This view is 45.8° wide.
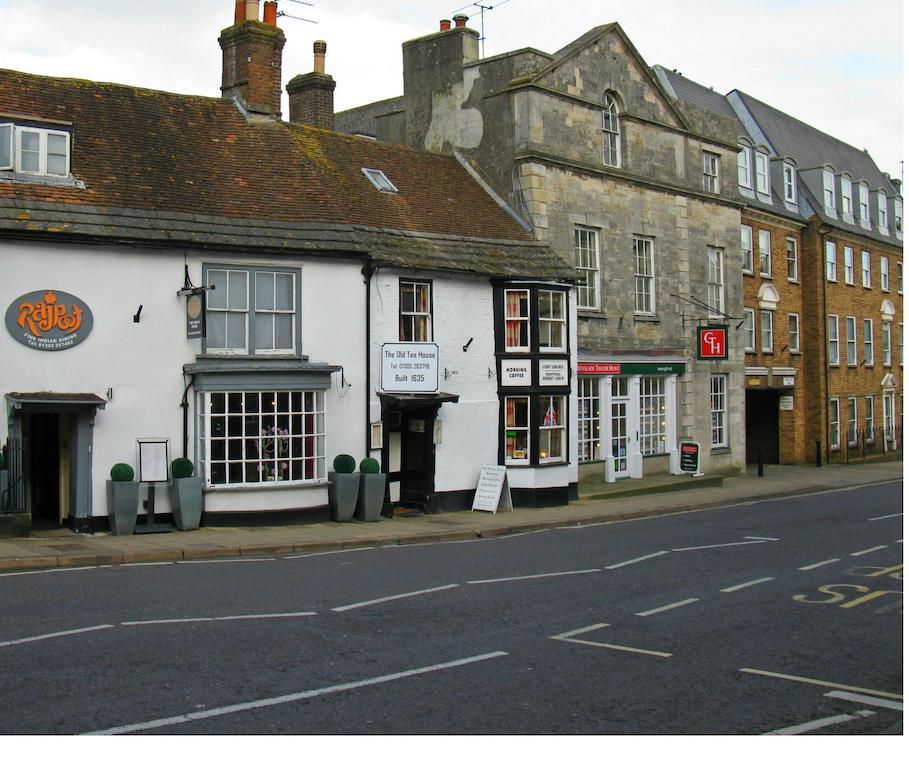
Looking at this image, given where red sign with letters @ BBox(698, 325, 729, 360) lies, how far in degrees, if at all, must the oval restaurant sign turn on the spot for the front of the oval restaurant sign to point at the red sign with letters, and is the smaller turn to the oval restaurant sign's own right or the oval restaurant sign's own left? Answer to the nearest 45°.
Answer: approximately 90° to the oval restaurant sign's own left

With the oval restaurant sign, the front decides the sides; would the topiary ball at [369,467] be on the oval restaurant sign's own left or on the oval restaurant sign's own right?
on the oval restaurant sign's own left

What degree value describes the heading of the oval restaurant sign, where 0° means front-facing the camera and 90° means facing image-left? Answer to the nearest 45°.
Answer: approximately 0°

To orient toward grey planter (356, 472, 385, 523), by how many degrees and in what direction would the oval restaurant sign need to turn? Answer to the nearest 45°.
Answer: approximately 90° to its left

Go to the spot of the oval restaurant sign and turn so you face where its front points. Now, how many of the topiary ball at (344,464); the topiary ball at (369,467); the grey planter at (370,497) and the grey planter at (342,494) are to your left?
4

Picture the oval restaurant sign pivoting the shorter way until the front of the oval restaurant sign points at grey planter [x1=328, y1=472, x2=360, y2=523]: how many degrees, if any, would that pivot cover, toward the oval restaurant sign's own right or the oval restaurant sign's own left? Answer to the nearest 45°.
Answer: approximately 90° to the oval restaurant sign's own left
